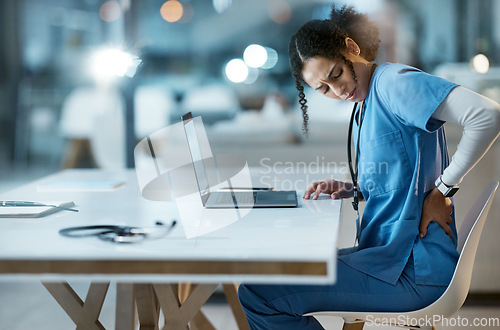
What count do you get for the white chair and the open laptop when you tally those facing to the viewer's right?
1

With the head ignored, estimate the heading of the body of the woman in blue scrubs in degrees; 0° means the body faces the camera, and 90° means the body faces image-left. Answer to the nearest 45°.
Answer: approximately 90°

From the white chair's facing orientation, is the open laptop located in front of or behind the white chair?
in front

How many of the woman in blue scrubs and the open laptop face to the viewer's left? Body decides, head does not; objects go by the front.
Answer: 1

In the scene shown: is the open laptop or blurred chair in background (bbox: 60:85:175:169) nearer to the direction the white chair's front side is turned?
the open laptop

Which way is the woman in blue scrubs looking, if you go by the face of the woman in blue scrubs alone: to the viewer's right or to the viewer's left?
to the viewer's left

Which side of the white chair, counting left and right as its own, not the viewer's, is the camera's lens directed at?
left

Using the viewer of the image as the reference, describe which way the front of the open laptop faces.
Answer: facing to the right of the viewer

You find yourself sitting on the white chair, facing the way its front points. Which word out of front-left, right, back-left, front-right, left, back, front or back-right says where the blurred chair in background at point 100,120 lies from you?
front-right

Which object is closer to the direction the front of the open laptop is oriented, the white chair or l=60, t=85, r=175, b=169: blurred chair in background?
the white chair

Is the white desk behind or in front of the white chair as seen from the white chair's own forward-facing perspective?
in front

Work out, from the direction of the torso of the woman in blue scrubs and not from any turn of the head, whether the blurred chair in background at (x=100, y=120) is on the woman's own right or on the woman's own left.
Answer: on the woman's own right
